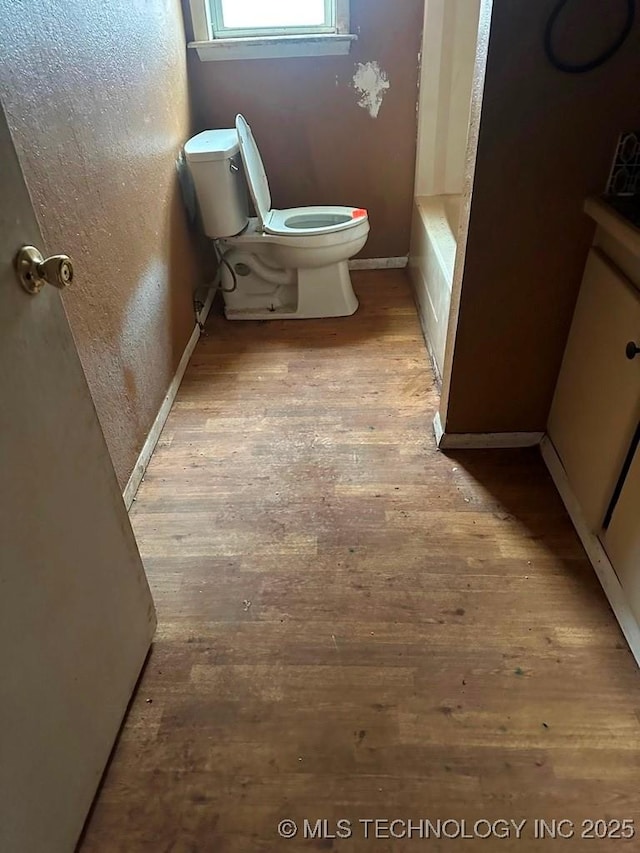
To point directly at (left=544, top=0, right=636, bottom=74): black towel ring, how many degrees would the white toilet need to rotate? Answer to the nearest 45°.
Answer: approximately 45° to its right

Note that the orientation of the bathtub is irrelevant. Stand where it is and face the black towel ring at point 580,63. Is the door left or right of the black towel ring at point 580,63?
right

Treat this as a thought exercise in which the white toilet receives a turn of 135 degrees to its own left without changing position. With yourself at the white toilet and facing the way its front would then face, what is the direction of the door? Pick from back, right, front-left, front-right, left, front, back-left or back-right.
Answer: back-left

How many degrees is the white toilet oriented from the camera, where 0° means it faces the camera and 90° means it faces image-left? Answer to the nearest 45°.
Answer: approximately 270°

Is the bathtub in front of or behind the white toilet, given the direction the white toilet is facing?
in front

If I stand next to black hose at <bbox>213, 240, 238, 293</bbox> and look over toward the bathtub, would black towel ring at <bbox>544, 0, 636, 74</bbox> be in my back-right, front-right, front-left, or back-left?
front-right
